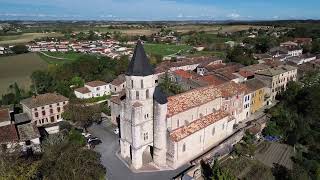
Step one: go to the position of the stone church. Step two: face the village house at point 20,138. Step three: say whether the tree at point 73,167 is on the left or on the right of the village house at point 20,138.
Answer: left

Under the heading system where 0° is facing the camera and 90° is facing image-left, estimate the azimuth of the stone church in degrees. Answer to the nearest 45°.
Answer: approximately 45°

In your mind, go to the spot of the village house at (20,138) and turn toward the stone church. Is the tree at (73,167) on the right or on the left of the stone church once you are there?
right

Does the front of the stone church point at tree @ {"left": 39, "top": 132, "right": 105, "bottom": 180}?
yes

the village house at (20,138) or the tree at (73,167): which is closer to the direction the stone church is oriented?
the tree

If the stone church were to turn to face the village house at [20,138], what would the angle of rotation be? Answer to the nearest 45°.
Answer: approximately 45° to its right
